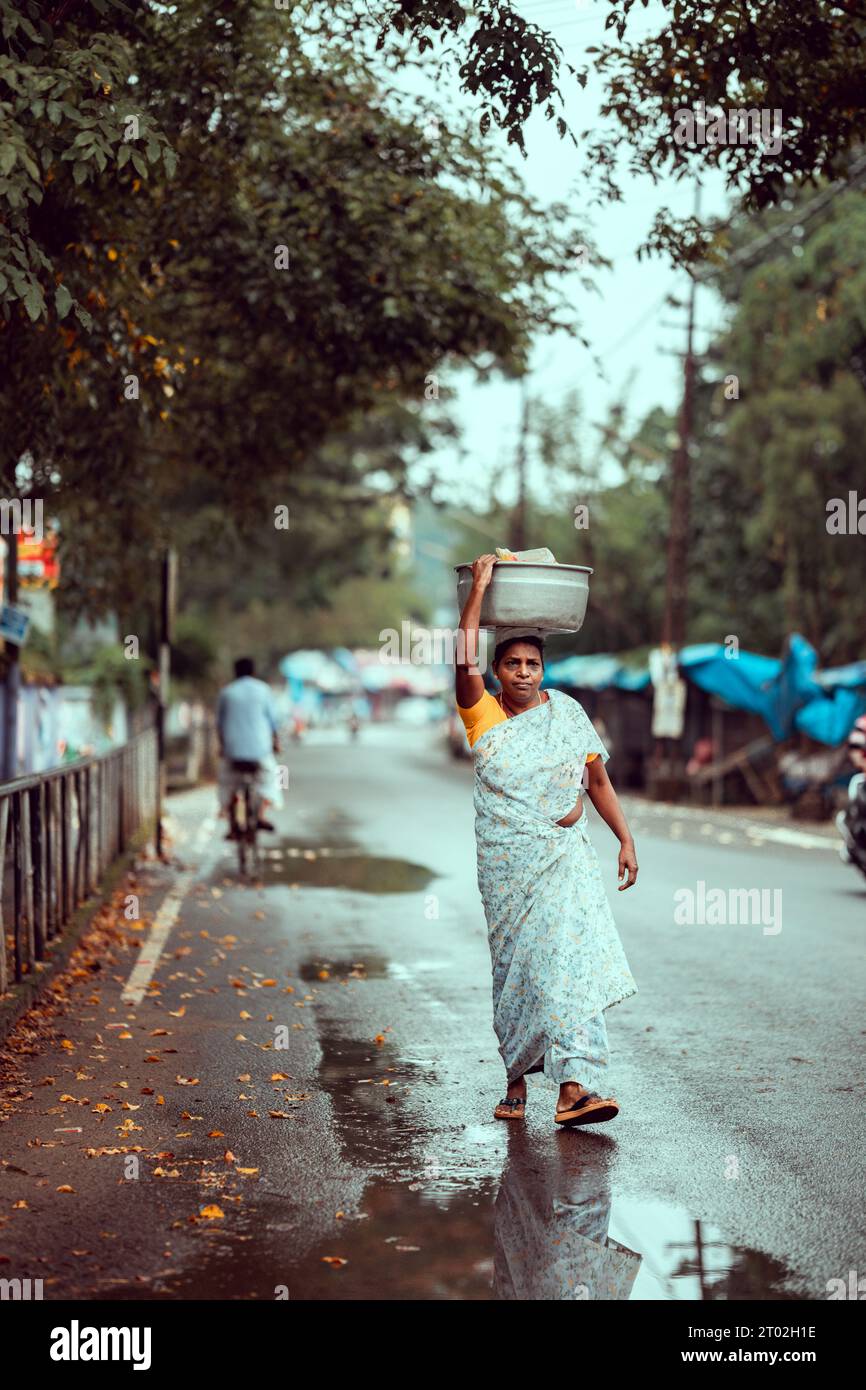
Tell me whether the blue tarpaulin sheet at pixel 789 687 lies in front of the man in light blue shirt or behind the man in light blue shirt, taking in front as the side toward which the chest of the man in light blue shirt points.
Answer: in front

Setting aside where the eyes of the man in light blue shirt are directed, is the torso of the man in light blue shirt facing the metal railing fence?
no

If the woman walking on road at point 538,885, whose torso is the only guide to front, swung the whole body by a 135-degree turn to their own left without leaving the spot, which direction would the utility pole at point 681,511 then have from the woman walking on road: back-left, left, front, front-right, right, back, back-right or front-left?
front-left

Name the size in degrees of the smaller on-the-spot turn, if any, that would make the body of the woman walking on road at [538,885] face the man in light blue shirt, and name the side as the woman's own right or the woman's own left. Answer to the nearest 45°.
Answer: approximately 180°

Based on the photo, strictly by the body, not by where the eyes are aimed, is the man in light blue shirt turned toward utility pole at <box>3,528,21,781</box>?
no

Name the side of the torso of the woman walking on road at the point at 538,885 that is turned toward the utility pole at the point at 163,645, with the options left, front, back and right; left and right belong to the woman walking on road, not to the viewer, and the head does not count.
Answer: back

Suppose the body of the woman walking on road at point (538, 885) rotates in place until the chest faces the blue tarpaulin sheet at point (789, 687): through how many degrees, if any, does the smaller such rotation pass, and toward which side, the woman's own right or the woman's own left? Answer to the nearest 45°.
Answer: approximately 180°

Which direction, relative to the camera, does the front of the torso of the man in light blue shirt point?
away from the camera

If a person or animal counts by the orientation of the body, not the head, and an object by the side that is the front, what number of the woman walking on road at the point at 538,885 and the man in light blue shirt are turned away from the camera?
1

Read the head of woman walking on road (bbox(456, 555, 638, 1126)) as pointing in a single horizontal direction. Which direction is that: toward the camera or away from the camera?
toward the camera

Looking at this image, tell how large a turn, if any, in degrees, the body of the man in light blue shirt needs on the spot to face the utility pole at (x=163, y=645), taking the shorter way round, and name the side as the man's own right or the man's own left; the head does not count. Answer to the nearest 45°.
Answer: approximately 45° to the man's own left

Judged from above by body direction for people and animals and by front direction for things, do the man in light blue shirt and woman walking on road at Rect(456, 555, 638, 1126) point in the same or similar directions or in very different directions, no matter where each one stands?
very different directions

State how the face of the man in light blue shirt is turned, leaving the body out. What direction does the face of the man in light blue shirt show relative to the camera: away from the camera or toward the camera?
away from the camera

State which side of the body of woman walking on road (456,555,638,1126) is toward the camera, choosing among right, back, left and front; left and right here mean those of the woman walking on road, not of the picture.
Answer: front

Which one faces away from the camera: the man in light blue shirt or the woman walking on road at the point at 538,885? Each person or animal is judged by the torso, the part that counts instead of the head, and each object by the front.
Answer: the man in light blue shirt
